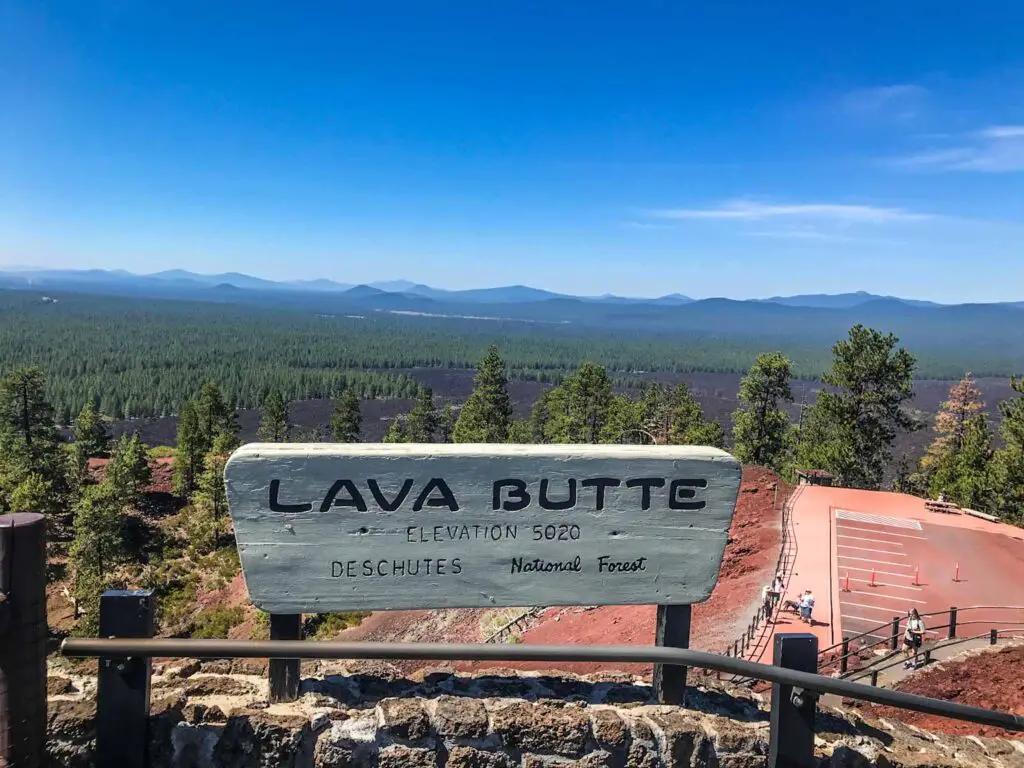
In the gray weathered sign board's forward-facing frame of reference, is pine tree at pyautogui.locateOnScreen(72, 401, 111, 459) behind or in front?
behind

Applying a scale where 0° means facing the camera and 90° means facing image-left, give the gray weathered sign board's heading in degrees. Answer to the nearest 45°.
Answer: approximately 0°

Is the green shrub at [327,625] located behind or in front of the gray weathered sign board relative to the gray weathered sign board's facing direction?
behind

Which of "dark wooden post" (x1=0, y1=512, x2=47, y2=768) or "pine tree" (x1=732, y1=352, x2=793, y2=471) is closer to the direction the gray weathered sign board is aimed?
the dark wooden post

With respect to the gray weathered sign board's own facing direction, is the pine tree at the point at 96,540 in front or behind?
behind

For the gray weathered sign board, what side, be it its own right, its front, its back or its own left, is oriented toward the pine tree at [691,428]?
back

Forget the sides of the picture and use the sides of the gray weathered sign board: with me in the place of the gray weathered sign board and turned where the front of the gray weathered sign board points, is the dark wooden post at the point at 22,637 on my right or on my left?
on my right

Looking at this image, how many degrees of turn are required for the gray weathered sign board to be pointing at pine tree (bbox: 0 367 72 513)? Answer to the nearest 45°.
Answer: approximately 135° to its right

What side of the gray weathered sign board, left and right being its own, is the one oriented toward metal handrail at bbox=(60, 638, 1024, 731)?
front

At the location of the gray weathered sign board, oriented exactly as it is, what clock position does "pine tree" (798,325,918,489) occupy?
The pine tree is roughly at 7 o'clock from the gray weathered sign board.
